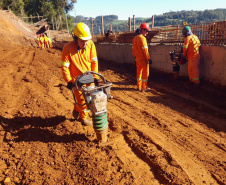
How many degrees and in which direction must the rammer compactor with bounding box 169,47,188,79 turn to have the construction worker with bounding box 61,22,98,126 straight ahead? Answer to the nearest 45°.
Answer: approximately 90° to its left

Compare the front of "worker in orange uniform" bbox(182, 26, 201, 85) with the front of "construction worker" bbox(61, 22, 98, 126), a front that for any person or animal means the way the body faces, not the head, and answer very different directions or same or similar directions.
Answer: very different directions

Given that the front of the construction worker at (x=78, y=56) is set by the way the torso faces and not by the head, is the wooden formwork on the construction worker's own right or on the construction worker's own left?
on the construction worker's own left

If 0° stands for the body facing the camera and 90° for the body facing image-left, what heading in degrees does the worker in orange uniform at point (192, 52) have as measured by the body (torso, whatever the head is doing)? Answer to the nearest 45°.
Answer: approximately 90°

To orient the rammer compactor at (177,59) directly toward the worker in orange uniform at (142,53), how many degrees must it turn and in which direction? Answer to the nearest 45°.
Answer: approximately 45° to its left

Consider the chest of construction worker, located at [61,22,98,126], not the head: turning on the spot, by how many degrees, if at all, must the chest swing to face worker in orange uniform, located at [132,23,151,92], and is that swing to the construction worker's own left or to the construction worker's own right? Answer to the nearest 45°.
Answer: approximately 90° to the construction worker's own left

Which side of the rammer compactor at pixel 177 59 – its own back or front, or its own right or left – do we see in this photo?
left
